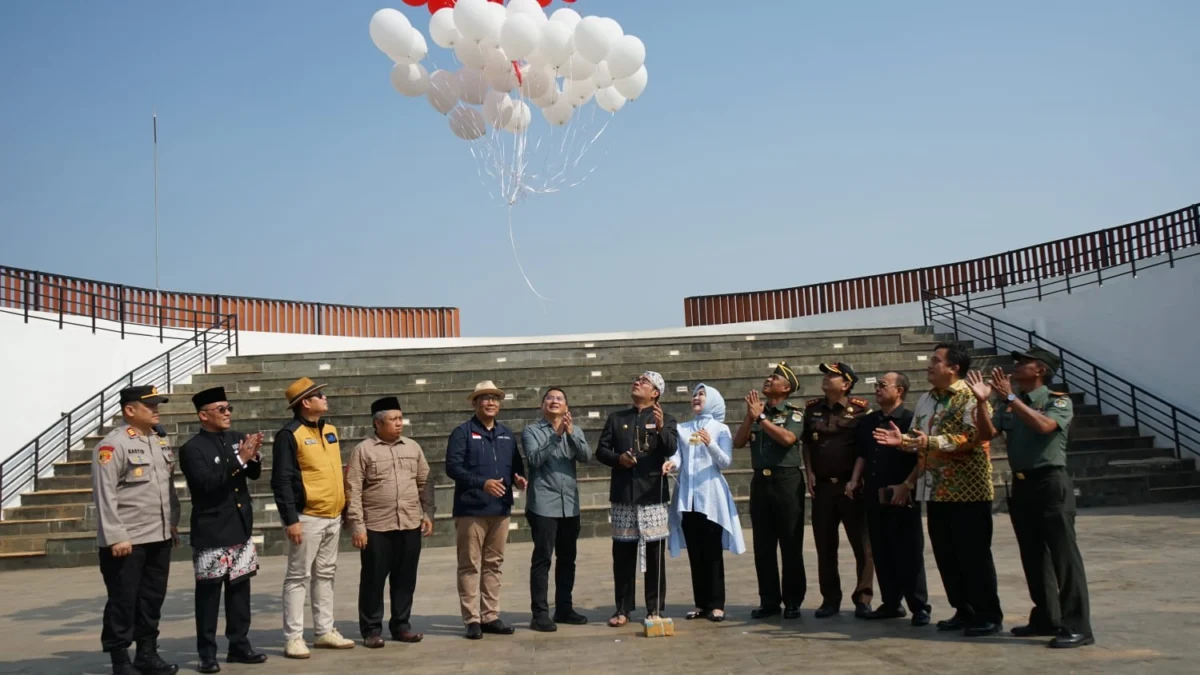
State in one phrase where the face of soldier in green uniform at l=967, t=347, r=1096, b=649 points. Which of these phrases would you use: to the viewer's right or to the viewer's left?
to the viewer's left

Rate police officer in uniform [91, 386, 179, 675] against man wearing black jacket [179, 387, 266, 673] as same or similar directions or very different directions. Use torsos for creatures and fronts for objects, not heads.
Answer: same or similar directions

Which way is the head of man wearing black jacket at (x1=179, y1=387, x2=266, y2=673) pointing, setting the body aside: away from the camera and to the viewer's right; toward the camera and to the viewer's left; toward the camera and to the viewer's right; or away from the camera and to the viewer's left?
toward the camera and to the viewer's right

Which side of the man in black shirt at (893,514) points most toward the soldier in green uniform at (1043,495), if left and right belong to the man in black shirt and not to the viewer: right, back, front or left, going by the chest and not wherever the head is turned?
left

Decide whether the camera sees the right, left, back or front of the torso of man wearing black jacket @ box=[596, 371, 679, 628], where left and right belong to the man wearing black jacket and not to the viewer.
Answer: front

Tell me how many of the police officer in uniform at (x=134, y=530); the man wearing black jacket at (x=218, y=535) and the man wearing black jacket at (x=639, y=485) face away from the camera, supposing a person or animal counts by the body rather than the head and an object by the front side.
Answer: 0

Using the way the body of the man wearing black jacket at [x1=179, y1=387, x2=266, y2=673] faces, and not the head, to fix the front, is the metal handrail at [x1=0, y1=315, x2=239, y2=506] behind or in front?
behind

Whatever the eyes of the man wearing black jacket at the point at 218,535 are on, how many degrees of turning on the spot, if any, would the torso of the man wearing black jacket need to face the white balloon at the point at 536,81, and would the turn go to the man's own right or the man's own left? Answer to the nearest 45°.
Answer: approximately 90° to the man's own left

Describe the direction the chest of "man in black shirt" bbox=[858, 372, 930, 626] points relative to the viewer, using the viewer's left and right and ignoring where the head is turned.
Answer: facing the viewer and to the left of the viewer

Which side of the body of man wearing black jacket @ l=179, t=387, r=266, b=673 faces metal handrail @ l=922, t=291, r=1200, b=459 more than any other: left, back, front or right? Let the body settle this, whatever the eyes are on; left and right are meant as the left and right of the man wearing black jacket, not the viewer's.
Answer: left

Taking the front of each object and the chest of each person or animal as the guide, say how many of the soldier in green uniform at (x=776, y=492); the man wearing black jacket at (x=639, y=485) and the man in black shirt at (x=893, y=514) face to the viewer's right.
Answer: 0

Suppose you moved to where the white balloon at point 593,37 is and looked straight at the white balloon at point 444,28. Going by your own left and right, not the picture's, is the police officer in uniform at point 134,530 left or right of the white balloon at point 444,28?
left

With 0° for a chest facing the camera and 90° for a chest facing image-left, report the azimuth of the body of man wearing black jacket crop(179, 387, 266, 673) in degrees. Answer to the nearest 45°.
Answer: approximately 315°
